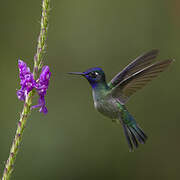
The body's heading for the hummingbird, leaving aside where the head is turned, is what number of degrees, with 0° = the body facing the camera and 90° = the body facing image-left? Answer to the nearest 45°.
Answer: approximately 90°
